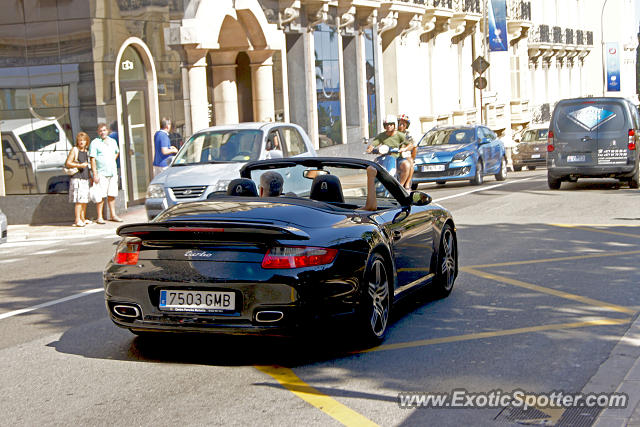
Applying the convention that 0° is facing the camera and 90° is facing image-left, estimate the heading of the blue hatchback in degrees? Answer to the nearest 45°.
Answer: approximately 45°

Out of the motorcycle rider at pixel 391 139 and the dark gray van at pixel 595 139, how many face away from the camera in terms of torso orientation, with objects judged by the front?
1

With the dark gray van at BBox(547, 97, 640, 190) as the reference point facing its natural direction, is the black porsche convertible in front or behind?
behind

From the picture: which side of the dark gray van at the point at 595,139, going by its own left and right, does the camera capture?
back

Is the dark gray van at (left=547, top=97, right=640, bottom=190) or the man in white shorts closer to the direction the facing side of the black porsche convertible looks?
the dark gray van

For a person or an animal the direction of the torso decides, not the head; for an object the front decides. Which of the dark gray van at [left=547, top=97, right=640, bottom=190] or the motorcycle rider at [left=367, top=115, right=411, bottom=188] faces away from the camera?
the dark gray van

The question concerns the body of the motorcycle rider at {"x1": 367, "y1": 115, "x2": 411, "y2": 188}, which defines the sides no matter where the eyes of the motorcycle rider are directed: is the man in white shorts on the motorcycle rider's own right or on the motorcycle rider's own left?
on the motorcycle rider's own right

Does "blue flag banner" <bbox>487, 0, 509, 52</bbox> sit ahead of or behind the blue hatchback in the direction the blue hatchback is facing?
behind
